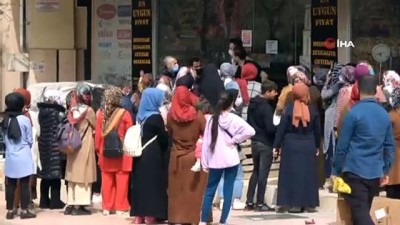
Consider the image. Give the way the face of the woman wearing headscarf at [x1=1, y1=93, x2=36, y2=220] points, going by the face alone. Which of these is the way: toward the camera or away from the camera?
away from the camera

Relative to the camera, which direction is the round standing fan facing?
toward the camera

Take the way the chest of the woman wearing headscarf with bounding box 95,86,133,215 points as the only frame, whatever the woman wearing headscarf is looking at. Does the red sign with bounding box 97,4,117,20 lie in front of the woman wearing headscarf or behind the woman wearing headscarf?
in front

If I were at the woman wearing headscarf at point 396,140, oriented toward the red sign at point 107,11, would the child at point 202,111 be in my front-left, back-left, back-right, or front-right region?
front-left

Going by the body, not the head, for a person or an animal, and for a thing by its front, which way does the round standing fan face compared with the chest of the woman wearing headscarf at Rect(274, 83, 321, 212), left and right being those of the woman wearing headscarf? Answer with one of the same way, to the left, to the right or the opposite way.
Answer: the opposite way

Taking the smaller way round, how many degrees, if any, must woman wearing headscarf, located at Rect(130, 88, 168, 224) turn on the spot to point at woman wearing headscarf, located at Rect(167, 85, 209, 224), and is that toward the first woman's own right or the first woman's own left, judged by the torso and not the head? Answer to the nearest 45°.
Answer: approximately 90° to the first woman's own right

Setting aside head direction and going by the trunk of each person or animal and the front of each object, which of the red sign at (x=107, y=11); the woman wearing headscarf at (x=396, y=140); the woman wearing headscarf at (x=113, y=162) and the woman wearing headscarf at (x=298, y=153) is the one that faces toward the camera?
the red sign

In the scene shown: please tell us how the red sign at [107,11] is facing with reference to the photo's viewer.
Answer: facing the viewer

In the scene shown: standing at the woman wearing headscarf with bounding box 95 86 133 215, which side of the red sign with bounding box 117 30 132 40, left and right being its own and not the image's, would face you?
front

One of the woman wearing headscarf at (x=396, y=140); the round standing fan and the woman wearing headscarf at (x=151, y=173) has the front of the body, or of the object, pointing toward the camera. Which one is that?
the round standing fan

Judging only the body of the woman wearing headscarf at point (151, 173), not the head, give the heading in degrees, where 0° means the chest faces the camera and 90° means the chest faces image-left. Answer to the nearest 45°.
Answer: approximately 225°

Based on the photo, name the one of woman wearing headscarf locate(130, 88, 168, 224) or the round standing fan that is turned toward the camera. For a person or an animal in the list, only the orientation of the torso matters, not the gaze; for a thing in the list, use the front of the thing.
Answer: the round standing fan

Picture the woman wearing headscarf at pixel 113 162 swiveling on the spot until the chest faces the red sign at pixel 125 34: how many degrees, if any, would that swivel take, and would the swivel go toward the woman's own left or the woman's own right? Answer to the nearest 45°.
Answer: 0° — they already face it

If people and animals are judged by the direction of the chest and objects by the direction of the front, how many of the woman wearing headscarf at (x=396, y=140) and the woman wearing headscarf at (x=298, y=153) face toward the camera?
0

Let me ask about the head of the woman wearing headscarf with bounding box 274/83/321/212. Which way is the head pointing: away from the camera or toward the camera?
away from the camera
